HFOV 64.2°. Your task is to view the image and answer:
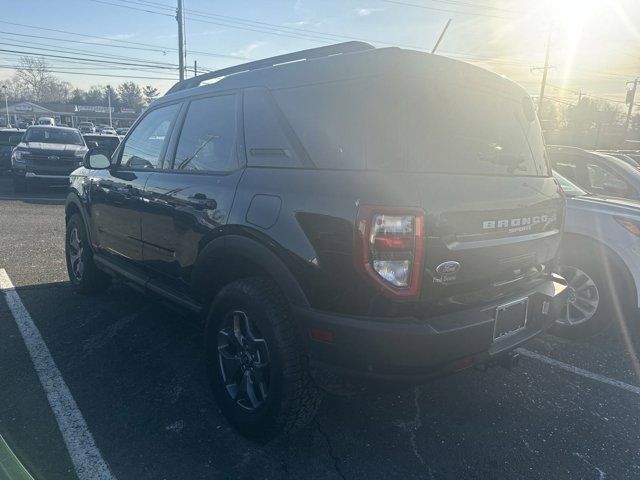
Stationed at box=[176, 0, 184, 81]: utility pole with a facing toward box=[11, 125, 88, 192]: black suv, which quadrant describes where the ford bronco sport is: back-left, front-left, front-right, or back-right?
front-left

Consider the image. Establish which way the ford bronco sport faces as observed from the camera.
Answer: facing away from the viewer and to the left of the viewer

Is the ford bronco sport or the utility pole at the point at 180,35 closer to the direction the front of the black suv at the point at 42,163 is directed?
the ford bronco sport

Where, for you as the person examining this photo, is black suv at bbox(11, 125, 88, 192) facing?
facing the viewer

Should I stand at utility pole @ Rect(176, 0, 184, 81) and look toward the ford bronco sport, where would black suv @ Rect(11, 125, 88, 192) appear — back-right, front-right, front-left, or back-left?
front-right

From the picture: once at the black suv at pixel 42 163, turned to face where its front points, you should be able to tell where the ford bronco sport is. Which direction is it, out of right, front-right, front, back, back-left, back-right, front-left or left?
front

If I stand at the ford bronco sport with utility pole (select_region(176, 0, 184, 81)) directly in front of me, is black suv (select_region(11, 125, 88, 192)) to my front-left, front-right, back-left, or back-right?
front-left

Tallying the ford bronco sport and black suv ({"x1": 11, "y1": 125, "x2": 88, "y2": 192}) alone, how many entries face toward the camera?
1

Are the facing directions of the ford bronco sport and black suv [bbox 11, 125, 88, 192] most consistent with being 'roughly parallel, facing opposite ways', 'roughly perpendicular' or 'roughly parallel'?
roughly parallel, facing opposite ways

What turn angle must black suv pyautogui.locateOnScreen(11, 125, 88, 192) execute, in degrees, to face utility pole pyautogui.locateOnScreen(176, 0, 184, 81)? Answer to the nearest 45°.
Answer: approximately 135° to its left

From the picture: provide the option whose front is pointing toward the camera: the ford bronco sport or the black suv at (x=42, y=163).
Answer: the black suv

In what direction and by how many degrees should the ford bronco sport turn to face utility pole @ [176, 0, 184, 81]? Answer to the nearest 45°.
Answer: approximately 45° to its right
